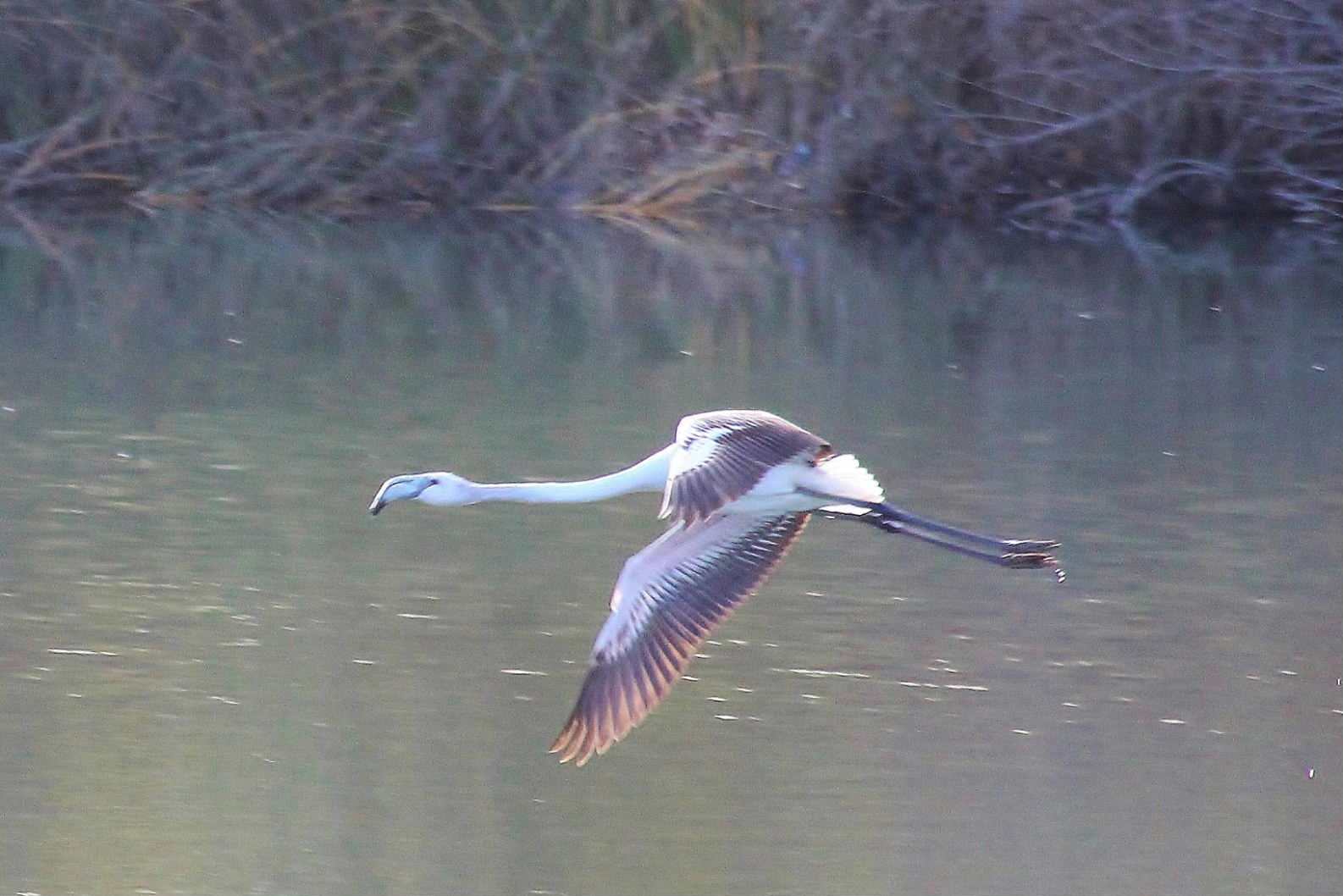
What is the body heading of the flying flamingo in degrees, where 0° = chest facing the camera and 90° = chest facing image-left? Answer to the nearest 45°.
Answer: approximately 90°
